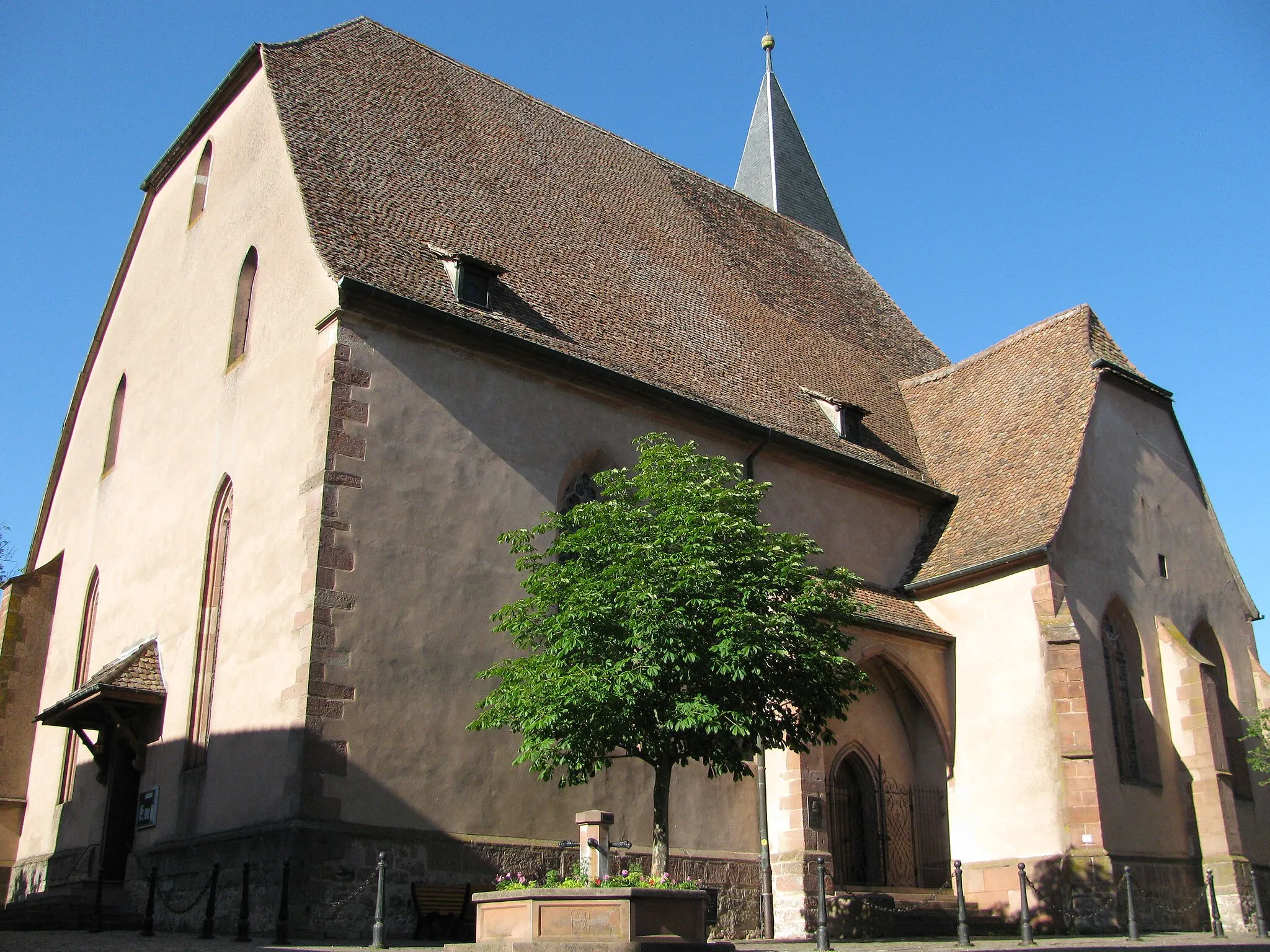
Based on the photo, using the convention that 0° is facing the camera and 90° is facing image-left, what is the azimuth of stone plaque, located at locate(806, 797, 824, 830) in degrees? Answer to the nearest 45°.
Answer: approximately 0°

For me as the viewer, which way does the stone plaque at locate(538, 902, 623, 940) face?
facing the viewer

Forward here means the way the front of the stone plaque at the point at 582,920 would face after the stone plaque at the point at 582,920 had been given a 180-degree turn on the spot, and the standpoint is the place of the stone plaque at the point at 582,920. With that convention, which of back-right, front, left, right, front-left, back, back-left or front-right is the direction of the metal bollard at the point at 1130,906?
front-right

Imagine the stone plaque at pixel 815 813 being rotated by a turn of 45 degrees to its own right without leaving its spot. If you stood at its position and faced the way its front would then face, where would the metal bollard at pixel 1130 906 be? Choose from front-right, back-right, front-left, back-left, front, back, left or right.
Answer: back-left

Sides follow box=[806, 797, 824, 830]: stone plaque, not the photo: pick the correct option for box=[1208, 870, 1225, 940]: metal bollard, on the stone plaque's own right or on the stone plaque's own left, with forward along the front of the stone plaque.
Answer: on the stone plaque's own left

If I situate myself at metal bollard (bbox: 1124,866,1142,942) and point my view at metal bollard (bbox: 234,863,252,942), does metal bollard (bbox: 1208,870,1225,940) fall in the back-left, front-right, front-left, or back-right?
back-right

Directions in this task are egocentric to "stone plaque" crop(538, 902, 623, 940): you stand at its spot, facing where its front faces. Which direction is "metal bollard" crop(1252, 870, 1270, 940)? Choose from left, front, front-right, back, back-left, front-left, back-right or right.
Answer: back-left

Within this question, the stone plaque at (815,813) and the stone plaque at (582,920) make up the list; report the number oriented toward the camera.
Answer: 2

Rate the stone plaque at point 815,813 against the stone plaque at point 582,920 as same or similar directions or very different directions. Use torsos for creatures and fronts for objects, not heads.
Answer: same or similar directions

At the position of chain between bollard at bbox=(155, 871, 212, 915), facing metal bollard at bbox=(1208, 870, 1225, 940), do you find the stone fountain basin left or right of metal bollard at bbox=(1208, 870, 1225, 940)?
right

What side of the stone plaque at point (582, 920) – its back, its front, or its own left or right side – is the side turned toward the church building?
back
